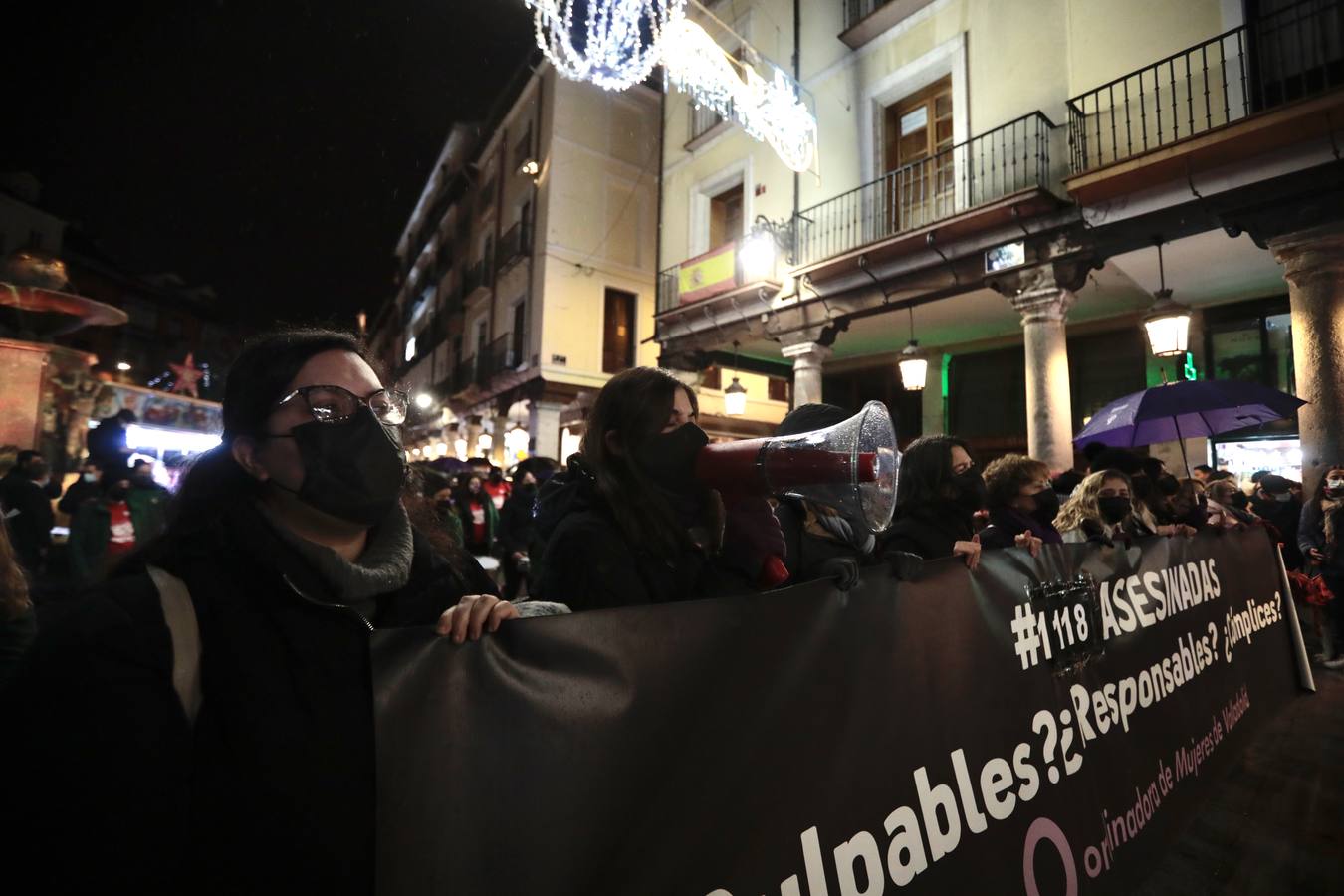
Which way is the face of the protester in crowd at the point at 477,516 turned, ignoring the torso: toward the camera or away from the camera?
toward the camera

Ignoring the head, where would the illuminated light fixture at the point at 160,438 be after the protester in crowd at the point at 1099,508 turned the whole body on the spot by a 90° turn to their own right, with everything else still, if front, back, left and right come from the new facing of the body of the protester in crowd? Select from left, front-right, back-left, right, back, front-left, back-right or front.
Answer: front-right

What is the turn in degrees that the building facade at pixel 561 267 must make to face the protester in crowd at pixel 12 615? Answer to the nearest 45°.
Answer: approximately 45° to its left

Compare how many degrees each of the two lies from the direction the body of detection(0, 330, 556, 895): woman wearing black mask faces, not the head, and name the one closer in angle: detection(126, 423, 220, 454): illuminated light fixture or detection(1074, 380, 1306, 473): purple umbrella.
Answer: the purple umbrella

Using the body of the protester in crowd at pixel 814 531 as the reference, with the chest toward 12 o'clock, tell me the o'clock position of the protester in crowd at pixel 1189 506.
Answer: the protester in crowd at pixel 1189 506 is roughly at 9 o'clock from the protester in crowd at pixel 814 531.

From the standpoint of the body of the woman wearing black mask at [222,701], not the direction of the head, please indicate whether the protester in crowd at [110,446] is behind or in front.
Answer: behind

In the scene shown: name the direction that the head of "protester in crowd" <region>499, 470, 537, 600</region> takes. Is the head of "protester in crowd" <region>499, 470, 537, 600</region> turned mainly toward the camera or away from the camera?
toward the camera

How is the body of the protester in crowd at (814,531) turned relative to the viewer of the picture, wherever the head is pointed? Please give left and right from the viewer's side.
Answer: facing the viewer and to the right of the viewer

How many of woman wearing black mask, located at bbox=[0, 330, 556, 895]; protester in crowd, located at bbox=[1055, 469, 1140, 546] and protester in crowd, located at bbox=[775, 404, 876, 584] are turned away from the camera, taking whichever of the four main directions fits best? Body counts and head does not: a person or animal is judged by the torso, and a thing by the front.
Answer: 0

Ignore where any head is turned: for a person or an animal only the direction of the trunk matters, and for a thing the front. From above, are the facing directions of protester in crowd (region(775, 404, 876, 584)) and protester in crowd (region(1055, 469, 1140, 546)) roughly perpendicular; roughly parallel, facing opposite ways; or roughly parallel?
roughly parallel

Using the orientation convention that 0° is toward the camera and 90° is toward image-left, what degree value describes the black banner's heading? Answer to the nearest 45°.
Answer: approximately 315°

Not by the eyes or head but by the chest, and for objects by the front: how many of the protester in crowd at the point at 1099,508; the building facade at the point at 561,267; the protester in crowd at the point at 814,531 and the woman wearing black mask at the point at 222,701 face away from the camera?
0

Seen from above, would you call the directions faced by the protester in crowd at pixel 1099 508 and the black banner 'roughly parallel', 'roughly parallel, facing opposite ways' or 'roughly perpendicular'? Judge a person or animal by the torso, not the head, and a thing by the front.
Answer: roughly parallel

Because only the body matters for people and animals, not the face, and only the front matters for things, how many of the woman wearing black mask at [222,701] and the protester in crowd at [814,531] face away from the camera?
0

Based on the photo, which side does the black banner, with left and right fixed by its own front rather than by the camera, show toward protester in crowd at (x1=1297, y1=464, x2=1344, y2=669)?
left

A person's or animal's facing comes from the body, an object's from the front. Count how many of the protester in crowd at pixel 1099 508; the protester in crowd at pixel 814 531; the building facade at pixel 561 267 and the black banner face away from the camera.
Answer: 0

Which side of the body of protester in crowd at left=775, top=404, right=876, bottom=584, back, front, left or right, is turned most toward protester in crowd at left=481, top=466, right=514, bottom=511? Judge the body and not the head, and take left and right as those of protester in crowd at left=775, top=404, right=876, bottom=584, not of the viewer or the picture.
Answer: back
